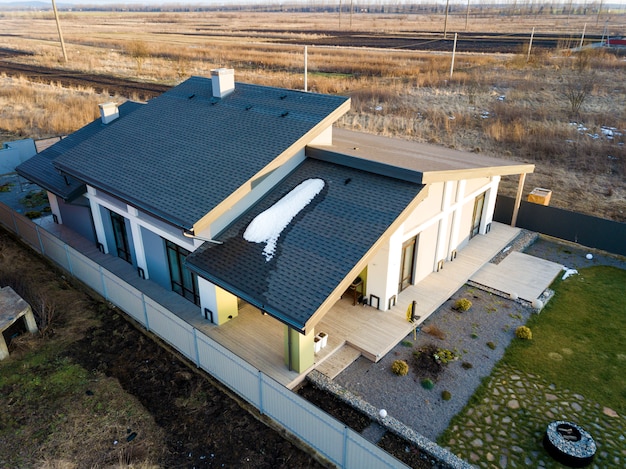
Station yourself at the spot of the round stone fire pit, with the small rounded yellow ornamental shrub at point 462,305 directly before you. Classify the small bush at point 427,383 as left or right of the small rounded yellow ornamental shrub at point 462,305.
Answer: left

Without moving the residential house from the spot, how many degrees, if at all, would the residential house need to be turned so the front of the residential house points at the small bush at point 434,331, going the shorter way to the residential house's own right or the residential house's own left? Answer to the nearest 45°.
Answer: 0° — it already faces it

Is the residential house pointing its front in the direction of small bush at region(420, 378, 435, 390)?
yes

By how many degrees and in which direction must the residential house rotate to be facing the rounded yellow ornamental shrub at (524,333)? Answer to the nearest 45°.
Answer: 0° — it already faces it

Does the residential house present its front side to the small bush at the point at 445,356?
yes

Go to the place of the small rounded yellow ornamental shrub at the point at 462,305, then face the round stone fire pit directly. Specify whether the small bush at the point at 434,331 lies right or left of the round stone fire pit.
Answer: right

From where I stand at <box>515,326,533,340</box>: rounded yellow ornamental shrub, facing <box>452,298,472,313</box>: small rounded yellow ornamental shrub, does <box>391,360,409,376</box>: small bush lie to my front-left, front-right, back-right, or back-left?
front-left

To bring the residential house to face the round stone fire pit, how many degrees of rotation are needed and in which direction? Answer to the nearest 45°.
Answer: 0° — it already faces it

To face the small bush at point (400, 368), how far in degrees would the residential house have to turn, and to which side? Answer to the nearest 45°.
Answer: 0° — it already faces it
